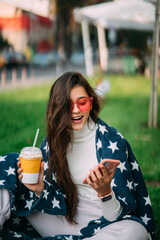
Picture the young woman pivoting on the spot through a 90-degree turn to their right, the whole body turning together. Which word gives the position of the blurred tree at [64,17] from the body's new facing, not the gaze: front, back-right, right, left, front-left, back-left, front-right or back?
right

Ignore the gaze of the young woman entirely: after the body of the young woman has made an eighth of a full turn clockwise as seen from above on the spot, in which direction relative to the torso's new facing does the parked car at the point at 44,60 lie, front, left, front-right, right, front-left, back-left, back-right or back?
back-right

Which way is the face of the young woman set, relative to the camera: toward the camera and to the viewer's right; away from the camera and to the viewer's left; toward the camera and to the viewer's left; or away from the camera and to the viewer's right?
toward the camera and to the viewer's right

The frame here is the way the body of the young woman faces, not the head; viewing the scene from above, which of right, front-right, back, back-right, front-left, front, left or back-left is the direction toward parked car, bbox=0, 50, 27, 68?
back

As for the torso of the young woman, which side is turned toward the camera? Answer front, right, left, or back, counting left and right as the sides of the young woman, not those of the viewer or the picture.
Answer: front
